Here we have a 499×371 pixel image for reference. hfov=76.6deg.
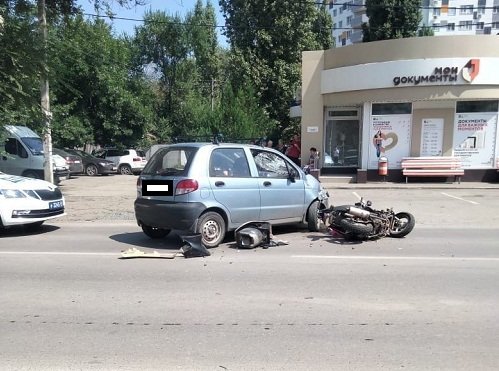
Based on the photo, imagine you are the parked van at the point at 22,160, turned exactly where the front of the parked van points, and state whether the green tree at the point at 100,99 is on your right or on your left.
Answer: on your left

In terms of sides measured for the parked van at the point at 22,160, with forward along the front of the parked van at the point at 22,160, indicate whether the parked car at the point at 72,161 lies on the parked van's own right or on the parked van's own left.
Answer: on the parked van's own left

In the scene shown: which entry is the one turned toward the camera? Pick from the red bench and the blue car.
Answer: the red bench

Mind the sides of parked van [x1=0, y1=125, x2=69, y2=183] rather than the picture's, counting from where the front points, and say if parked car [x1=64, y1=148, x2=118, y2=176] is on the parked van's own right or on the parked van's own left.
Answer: on the parked van's own left

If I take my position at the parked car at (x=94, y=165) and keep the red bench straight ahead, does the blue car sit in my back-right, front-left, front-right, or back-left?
front-right

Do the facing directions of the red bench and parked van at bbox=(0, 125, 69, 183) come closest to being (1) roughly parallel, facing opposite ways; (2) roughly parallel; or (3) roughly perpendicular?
roughly perpendicular

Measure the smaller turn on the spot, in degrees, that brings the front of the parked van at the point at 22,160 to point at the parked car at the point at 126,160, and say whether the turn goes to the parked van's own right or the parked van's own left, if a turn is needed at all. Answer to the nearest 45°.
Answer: approximately 90° to the parked van's own left

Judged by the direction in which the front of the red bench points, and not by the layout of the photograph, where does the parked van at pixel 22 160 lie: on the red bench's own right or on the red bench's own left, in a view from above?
on the red bench's own right

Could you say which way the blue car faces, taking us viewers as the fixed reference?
facing away from the viewer and to the right of the viewer

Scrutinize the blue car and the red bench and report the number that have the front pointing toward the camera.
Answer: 1

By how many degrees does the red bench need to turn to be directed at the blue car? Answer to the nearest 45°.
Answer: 0° — it already faces it

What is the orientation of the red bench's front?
toward the camera

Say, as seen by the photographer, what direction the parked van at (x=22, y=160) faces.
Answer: facing the viewer and to the right of the viewer

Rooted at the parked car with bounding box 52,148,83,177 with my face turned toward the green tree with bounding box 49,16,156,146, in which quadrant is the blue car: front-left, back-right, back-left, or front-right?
back-right

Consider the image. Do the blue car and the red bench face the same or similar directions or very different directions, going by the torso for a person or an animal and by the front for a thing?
very different directions

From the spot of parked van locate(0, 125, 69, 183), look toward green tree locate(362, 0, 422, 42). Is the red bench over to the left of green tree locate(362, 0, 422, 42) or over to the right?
right
